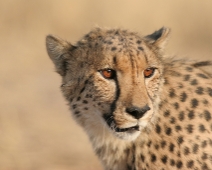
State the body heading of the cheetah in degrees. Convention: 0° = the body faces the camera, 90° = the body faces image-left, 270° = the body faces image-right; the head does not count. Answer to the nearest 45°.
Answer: approximately 45°
